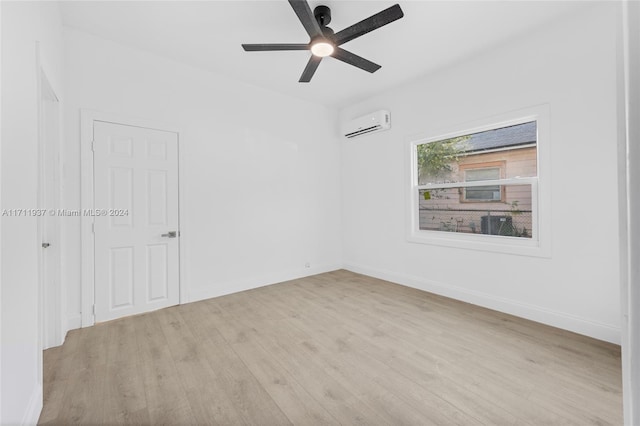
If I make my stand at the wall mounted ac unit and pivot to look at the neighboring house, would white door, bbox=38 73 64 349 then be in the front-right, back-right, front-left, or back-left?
back-right

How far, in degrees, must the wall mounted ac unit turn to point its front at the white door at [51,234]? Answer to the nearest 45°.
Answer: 0° — it already faces it

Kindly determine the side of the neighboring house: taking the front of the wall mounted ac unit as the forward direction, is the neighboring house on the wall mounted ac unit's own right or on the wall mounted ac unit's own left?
on the wall mounted ac unit's own left

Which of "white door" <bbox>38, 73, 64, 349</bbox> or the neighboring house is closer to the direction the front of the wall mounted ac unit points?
the white door

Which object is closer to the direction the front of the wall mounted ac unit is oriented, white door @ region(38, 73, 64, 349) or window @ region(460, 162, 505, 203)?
the white door

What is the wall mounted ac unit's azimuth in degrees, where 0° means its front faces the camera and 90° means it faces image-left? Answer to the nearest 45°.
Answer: approximately 45°

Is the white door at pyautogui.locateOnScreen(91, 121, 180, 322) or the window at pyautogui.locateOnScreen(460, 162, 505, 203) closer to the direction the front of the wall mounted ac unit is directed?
the white door

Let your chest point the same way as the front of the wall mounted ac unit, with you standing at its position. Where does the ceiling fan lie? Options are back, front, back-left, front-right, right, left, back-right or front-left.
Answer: front-left

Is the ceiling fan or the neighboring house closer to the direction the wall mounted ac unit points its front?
the ceiling fan

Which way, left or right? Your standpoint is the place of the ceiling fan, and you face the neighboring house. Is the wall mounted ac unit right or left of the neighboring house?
left

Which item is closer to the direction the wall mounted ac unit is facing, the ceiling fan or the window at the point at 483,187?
the ceiling fan
